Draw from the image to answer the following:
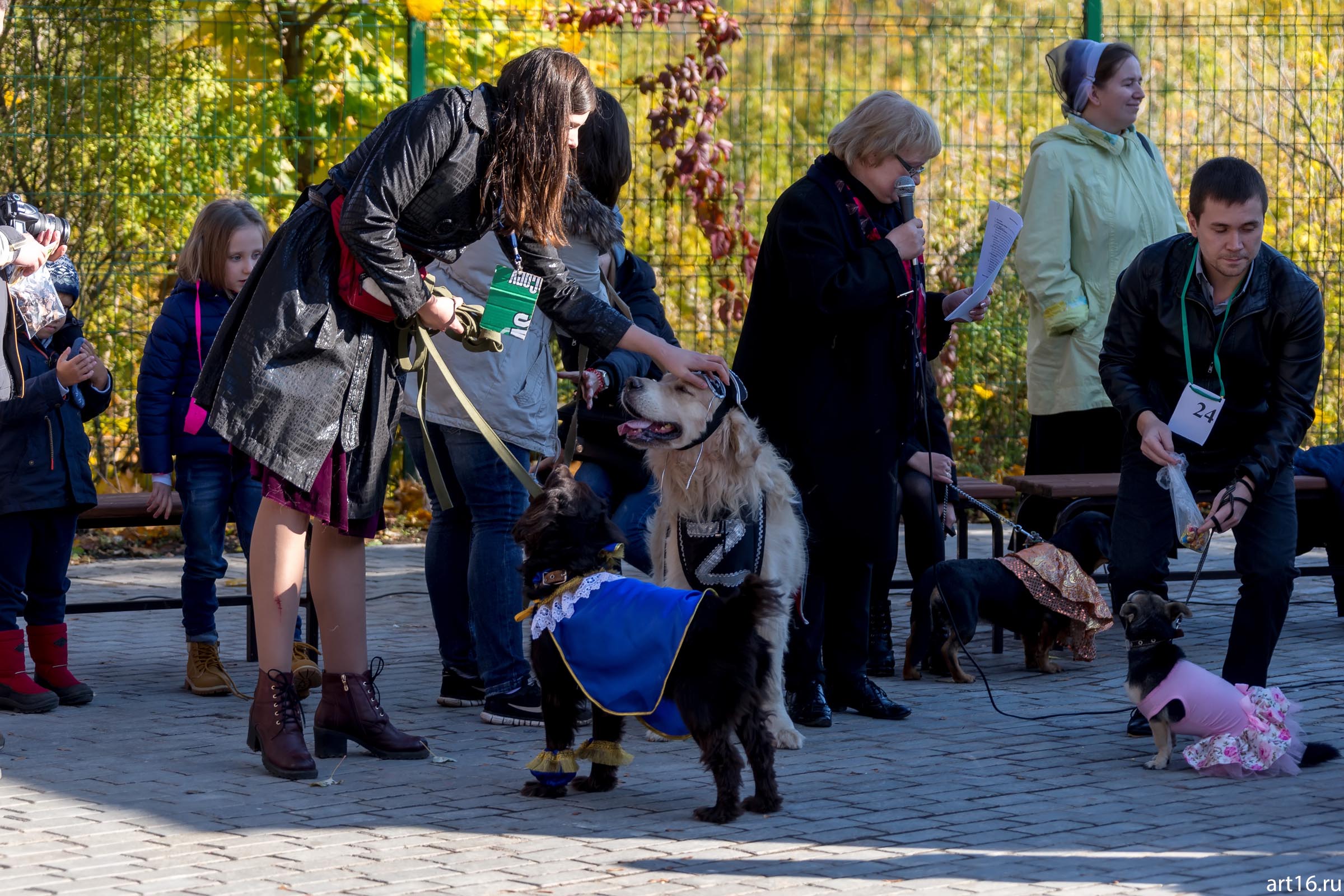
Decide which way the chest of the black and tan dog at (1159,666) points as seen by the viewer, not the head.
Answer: to the viewer's left

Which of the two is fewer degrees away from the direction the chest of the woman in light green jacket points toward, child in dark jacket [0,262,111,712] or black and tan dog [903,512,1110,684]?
the black and tan dog

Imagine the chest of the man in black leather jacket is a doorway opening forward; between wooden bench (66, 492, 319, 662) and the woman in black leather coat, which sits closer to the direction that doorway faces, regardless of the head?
the woman in black leather coat

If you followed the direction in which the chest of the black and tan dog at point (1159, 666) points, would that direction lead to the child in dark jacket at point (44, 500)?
yes

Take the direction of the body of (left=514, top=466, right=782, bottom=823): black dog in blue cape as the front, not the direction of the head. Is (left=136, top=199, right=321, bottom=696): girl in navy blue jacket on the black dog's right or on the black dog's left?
on the black dog's right

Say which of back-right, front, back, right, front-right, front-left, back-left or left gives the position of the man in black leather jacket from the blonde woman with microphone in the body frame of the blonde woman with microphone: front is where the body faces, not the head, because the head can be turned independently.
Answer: front

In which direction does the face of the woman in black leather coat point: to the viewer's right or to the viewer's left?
to the viewer's right

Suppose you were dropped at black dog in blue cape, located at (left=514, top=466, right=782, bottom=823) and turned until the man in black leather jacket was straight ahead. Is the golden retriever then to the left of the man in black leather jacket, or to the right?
left

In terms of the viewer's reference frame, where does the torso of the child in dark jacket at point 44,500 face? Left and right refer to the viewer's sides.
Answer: facing the viewer and to the right of the viewer

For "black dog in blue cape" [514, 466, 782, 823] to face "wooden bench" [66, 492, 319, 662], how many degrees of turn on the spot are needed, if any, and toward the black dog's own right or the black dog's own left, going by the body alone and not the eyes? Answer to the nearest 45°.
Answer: approximately 45° to the black dog's own right

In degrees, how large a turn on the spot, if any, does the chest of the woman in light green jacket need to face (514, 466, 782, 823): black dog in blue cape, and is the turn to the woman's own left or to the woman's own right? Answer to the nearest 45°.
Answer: approximately 45° to the woman's own right

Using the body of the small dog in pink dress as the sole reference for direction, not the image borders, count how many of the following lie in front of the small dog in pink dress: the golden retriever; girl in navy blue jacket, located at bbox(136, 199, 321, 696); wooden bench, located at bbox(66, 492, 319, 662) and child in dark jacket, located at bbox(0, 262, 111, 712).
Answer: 4
